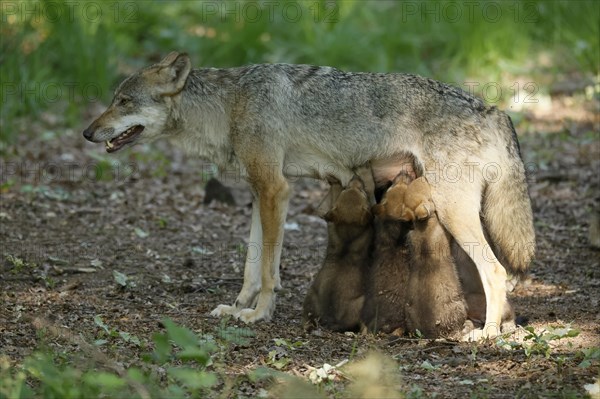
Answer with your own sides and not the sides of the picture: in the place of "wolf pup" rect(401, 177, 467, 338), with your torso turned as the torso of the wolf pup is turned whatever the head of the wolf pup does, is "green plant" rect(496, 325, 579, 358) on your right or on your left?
on your right

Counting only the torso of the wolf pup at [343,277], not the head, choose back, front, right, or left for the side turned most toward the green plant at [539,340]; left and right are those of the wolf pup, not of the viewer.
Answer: right

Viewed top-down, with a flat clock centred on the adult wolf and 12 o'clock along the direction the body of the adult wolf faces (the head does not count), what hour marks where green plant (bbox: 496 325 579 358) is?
The green plant is roughly at 7 o'clock from the adult wolf.

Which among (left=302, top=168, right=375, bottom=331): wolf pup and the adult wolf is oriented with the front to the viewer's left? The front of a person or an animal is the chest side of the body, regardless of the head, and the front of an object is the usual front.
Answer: the adult wolf

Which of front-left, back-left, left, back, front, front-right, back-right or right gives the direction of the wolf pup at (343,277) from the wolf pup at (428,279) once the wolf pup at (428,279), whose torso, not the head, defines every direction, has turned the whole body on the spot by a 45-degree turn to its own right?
back-left

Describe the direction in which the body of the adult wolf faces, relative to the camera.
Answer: to the viewer's left

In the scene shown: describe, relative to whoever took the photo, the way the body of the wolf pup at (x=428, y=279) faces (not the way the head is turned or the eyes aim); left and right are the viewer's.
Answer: facing away from the viewer

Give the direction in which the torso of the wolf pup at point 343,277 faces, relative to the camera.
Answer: away from the camera
